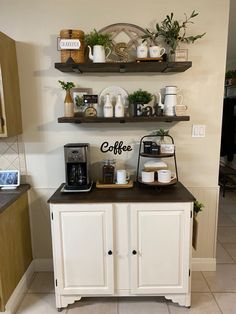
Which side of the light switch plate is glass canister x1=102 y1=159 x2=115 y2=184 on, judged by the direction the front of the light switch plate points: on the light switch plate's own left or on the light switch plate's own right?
on the light switch plate's own right
